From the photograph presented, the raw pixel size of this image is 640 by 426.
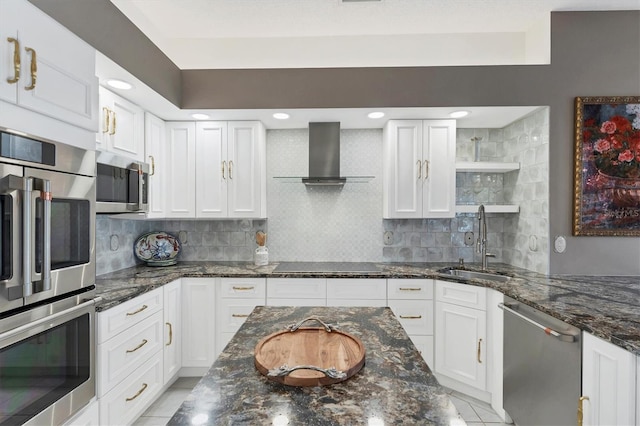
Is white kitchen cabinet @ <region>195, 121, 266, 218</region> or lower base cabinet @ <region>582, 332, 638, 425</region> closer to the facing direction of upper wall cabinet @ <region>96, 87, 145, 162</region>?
the lower base cabinet

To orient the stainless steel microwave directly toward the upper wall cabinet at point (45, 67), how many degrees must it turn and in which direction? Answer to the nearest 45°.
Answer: approximately 45° to its right

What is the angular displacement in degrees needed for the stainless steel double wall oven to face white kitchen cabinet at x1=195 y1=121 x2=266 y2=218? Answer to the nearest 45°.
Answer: approximately 90° to its left

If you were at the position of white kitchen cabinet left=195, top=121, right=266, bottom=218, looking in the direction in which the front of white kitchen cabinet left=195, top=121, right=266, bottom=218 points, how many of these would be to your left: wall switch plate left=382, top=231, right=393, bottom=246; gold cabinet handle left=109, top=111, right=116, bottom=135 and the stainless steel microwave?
1

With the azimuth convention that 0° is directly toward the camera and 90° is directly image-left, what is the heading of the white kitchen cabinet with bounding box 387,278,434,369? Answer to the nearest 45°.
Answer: approximately 0°

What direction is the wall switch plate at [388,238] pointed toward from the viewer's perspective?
toward the camera

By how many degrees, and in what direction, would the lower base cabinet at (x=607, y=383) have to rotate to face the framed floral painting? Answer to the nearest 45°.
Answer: approximately 135° to its right

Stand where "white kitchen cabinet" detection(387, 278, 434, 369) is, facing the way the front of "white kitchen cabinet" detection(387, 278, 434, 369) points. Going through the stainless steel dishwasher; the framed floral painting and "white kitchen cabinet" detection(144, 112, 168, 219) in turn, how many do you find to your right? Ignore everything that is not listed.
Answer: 1

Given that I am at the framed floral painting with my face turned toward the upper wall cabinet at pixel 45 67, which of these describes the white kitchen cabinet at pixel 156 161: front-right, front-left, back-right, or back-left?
front-right

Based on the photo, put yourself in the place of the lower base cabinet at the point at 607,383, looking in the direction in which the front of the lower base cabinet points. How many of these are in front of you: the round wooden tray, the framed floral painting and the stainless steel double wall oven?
2

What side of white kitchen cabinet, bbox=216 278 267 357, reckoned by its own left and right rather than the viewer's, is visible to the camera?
front

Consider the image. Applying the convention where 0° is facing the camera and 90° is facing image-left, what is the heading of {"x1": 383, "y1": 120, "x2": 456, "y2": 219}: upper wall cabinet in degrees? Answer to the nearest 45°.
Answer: approximately 0°

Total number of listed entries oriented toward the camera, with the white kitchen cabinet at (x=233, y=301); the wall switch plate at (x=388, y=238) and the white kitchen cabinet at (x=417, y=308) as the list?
3

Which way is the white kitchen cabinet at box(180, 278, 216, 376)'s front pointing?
toward the camera

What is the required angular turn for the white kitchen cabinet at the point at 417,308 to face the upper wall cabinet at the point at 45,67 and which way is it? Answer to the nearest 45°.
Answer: approximately 45° to its right

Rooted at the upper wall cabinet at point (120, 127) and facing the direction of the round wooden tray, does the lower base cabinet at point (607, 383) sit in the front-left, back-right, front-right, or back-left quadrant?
front-left

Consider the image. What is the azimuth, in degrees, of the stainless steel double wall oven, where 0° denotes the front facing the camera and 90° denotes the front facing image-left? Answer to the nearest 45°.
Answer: approximately 315°

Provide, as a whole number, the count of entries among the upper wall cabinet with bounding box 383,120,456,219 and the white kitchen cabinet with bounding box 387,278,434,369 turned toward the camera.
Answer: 2

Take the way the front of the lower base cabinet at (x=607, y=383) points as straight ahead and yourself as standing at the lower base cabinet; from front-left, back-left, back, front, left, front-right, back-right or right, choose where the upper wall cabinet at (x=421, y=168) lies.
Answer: right

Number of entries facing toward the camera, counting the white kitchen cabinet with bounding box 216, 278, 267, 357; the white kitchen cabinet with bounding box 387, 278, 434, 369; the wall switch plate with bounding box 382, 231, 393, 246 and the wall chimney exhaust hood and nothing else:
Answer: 4
